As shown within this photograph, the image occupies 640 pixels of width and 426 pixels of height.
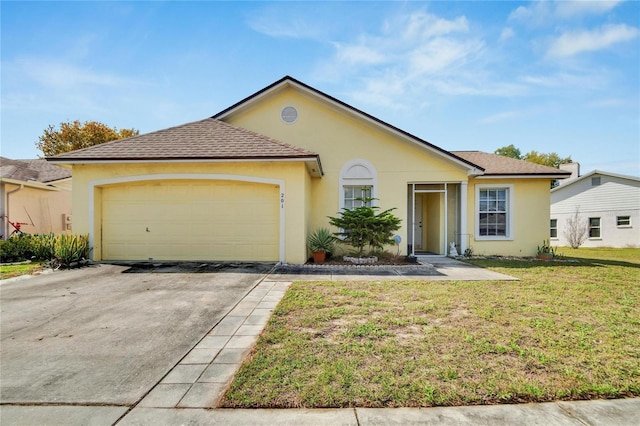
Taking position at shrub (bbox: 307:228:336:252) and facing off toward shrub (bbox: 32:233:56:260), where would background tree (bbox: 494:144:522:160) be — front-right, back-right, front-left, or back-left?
back-right

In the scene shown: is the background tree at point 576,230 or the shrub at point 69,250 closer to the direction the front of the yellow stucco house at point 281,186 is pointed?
the shrub

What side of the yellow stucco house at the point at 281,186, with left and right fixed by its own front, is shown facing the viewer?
front

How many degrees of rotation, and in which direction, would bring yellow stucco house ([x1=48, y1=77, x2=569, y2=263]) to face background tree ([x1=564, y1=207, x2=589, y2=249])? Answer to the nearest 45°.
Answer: approximately 135° to its left

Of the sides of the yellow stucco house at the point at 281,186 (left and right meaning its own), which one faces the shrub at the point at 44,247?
right

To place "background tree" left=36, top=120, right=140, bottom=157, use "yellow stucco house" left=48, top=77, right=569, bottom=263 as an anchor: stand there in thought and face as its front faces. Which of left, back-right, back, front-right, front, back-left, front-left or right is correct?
back-right
